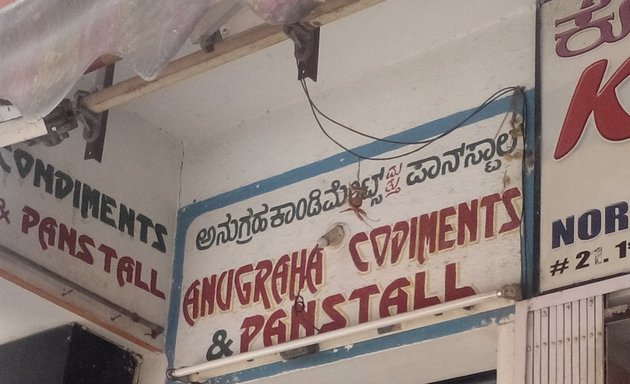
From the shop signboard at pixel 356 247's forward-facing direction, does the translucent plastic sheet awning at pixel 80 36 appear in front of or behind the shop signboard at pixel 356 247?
in front

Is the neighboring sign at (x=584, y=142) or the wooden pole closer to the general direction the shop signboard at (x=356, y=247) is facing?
the wooden pole

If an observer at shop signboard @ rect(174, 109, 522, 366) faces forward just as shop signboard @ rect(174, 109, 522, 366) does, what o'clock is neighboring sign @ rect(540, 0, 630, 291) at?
The neighboring sign is roughly at 9 o'clock from the shop signboard.

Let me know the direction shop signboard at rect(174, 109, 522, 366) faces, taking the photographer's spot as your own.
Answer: facing the viewer and to the left of the viewer

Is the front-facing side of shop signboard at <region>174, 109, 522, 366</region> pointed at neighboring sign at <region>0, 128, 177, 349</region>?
no

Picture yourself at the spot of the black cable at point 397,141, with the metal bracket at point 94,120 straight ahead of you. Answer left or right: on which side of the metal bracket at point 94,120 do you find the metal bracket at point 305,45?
left

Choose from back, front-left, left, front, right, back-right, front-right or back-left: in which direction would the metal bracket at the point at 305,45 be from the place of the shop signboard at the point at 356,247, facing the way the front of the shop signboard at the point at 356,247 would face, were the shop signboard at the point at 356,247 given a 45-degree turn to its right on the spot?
left

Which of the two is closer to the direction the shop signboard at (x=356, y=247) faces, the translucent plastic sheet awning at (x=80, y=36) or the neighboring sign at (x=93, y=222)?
the translucent plastic sheet awning
